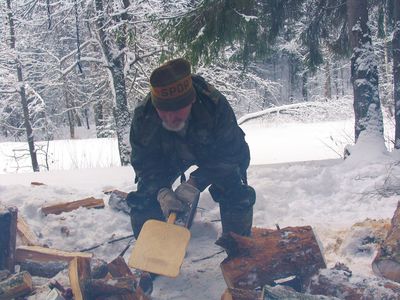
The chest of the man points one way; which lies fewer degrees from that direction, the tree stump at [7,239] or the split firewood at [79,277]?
the split firewood

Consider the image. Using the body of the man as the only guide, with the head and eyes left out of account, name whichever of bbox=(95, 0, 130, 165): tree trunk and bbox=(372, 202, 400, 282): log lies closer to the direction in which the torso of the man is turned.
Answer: the log

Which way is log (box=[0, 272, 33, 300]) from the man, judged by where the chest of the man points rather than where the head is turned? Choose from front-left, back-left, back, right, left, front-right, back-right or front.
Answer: front-right

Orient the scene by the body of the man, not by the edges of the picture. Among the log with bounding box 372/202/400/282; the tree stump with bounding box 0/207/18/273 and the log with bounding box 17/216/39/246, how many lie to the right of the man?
2

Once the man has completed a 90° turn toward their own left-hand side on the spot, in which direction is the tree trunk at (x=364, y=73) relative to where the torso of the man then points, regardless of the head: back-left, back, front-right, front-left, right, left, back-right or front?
front-left

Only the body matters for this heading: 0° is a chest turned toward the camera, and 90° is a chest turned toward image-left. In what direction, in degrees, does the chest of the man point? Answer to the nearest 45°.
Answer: approximately 0°

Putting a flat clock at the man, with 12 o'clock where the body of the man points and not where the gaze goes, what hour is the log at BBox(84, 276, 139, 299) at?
The log is roughly at 1 o'clock from the man.

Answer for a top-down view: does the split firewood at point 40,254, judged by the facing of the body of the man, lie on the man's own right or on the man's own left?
on the man's own right

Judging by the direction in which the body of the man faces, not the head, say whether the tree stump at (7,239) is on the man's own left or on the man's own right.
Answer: on the man's own right

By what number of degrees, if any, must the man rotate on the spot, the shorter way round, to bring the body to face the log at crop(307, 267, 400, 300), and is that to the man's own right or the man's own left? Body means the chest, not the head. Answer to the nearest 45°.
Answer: approximately 45° to the man's own left
